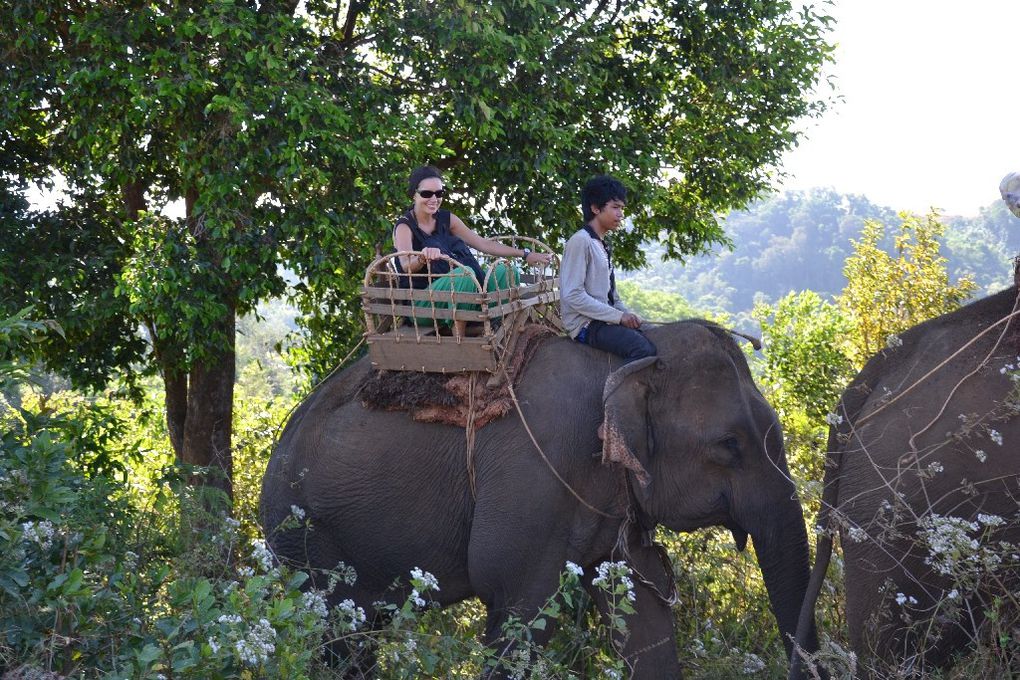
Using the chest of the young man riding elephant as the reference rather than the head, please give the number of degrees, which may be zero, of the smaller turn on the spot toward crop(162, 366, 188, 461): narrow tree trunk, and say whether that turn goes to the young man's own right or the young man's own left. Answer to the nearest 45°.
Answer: approximately 135° to the young man's own left

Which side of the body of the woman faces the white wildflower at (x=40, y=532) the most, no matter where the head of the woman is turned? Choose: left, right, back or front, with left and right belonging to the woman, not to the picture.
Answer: right

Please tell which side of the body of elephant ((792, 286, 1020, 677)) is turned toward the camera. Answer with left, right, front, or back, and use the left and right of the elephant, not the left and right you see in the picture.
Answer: right

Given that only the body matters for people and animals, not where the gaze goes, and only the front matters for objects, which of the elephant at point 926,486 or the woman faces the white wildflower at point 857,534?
the woman

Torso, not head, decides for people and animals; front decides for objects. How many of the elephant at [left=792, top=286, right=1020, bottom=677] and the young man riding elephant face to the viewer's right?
2

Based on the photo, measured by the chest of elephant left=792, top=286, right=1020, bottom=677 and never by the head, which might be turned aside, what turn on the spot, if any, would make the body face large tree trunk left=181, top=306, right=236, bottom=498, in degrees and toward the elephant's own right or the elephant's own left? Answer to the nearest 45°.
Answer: approximately 135° to the elephant's own left

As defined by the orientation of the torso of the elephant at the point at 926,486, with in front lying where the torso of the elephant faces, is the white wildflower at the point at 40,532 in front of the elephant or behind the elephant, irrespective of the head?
behind

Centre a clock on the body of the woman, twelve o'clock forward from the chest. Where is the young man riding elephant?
The young man riding elephant is roughly at 11 o'clock from the woman.

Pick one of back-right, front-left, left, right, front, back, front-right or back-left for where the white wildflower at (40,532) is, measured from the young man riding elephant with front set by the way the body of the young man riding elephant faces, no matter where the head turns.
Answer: back-right

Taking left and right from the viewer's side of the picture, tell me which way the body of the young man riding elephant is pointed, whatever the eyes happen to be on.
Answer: facing to the right of the viewer

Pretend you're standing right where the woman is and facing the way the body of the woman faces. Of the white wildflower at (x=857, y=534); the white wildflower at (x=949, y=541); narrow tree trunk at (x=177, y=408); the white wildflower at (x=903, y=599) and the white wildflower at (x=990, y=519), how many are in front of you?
4

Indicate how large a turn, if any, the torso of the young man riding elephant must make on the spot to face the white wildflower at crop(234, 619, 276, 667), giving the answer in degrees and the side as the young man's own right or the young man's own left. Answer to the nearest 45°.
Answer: approximately 135° to the young man's own right

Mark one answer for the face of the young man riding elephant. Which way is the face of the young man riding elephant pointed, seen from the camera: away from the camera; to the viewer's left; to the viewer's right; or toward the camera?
to the viewer's right

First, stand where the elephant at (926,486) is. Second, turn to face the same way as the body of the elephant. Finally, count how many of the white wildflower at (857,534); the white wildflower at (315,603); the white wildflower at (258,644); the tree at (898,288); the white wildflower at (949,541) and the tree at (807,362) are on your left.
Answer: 2
